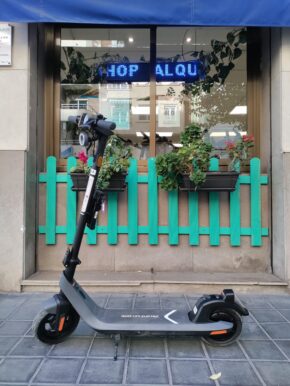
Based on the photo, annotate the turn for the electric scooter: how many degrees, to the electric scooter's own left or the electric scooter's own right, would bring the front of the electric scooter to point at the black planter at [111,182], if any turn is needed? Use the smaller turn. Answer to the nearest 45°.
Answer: approximately 90° to the electric scooter's own right

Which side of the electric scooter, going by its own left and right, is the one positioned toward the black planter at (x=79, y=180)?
right

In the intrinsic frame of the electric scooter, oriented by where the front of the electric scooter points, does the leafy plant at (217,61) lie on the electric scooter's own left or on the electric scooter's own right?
on the electric scooter's own right

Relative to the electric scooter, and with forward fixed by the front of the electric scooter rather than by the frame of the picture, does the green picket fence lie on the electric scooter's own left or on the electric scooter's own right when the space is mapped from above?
on the electric scooter's own right

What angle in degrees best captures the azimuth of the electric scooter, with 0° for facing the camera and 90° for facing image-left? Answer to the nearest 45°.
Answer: approximately 90°
